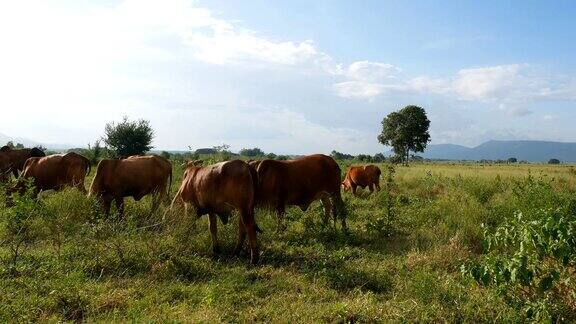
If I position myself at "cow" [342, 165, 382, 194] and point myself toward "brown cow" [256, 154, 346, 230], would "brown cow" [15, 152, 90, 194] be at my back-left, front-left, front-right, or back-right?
front-right

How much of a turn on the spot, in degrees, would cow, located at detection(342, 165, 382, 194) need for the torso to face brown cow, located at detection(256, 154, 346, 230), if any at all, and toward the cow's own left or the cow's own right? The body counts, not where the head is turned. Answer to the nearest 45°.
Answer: approximately 90° to the cow's own left

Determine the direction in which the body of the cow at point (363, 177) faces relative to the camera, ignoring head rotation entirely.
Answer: to the viewer's left

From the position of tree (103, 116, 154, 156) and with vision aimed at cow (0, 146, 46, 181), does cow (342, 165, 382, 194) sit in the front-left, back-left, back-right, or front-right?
front-left

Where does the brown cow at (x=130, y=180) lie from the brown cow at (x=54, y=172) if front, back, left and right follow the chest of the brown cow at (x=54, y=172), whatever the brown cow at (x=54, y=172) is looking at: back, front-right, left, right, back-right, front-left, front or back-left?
back-left

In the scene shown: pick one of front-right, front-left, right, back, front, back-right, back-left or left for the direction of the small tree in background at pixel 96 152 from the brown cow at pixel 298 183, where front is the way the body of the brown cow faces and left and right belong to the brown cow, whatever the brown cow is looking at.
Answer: front-right

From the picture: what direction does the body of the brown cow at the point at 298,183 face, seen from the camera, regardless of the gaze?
to the viewer's left

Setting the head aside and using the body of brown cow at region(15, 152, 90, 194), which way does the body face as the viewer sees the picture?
to the viewer's left

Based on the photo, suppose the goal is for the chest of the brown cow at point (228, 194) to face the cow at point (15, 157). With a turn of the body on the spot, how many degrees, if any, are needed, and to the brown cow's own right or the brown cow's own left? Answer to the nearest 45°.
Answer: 0° — it already faces it

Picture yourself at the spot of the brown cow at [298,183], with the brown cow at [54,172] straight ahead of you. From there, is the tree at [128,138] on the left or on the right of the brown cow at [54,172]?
right
